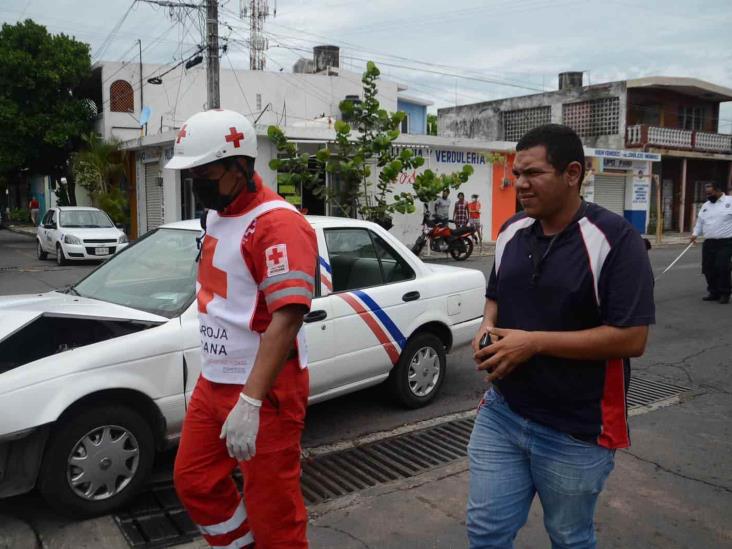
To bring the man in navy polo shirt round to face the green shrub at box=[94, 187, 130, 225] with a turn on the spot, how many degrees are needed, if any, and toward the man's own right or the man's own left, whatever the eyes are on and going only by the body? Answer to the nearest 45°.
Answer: approximately 90° to the man's own right

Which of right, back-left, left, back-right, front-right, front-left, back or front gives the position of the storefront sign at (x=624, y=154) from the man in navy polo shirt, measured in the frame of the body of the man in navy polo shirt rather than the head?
back-right

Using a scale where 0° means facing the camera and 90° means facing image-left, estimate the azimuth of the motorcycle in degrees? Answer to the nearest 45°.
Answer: approximately 90°

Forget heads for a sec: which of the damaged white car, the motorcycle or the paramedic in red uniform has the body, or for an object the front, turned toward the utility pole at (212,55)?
the motorcycle

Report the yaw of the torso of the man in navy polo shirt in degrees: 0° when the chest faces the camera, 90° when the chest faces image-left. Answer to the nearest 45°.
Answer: approximately 45°

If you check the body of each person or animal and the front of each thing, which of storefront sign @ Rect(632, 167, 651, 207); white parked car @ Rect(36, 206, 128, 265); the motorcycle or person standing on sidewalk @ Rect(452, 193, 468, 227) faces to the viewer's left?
the motorcycle

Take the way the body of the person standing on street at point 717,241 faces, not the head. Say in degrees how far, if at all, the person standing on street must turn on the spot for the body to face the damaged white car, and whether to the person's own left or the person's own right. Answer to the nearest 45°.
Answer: approximately 45° to the person's own left

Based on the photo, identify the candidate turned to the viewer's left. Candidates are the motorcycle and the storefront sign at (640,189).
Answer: the motorcycle
